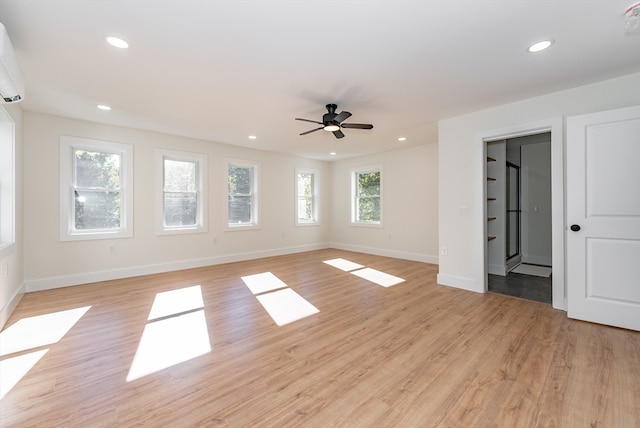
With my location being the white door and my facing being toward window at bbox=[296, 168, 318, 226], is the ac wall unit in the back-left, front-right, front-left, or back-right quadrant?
front-left

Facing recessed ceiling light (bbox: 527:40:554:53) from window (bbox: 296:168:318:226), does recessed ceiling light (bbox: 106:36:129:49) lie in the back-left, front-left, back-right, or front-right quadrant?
front-right

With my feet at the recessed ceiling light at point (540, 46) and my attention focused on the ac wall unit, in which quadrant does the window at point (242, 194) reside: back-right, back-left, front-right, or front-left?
front-right

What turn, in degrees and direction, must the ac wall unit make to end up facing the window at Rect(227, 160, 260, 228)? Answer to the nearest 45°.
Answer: approximately 45° to its left

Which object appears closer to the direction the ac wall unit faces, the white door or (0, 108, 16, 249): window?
the white door

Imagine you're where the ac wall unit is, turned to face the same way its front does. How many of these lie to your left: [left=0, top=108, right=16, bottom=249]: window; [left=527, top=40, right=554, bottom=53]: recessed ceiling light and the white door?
1

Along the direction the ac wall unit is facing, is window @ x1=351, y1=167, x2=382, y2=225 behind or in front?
in front

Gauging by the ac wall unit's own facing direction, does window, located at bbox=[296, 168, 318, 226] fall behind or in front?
in front

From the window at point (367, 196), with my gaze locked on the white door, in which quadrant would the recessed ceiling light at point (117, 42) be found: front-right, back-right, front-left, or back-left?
front-right

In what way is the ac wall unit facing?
to the viewer's right

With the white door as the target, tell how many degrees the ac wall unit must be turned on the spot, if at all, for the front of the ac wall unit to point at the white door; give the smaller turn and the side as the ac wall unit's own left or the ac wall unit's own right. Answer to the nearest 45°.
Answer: approximately 45° to the ac wall unit's own right

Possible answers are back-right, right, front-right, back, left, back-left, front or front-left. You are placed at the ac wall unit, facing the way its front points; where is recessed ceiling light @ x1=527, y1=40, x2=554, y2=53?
front-right
